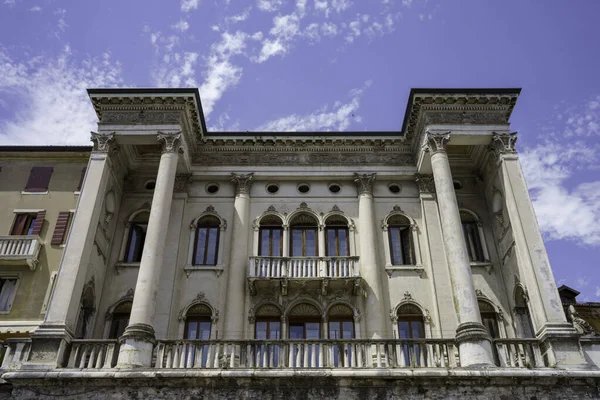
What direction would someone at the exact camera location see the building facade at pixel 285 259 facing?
facing the viewer
